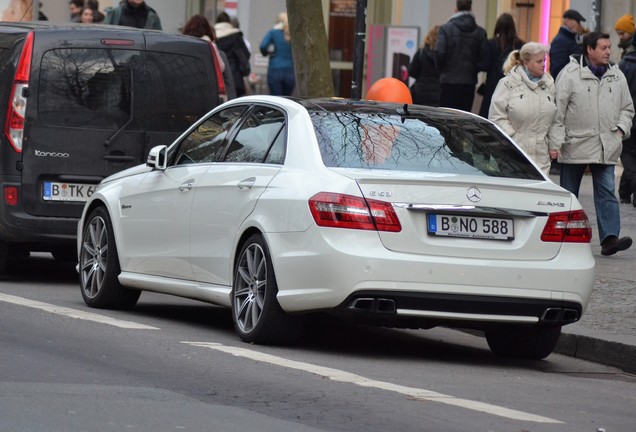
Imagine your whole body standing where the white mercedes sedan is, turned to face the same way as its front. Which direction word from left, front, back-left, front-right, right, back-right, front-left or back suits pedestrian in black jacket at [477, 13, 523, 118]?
front-right

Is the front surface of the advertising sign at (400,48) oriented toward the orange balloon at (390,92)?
yes

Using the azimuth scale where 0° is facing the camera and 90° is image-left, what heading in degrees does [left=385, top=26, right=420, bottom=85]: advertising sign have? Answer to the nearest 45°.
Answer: approximately 0°

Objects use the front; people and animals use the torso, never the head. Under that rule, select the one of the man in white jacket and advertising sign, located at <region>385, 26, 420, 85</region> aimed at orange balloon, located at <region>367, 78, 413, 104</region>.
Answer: the advertising sign

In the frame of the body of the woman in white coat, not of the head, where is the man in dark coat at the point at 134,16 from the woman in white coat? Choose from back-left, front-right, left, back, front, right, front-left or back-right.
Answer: back

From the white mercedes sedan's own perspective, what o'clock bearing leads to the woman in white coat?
The woman in white coat is roughly at 2 o'clock from the white mercedes sedan.

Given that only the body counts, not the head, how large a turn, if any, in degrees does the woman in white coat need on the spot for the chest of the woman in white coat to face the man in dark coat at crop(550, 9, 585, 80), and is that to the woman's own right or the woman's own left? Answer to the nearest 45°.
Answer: approximately 135° to the woman's own left

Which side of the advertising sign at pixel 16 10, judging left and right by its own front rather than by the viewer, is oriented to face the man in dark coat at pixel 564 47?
left

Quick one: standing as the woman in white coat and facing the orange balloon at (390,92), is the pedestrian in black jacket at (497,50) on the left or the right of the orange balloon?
right

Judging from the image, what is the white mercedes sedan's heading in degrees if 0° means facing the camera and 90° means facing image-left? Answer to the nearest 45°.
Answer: approximately 135°

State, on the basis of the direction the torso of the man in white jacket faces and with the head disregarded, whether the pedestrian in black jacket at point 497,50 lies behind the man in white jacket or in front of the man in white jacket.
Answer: behind

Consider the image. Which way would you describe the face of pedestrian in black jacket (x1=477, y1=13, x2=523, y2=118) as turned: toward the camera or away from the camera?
away from the camera

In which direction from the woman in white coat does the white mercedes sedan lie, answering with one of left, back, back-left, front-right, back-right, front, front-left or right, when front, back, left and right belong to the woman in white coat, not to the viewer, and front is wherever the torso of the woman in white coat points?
front-right
